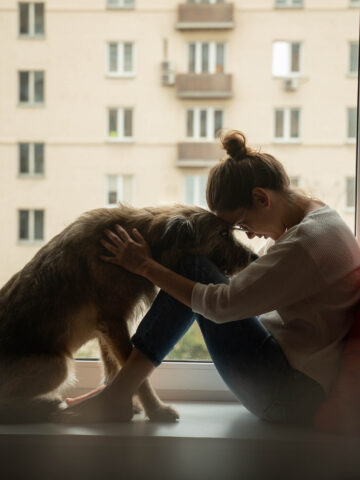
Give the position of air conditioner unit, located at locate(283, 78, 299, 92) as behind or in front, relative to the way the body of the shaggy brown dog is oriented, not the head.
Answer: in front

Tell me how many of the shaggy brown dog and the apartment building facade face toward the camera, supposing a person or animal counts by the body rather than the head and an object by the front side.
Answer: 1

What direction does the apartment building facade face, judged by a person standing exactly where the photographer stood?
facing the viewer

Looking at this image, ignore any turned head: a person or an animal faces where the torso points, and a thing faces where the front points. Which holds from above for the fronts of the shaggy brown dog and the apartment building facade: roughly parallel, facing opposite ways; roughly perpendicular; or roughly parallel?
roughly perpendicular

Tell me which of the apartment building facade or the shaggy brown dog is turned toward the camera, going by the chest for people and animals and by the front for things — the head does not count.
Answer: the apartment building facade

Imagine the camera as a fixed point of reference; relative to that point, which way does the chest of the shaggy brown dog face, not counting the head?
to the viewer's right
